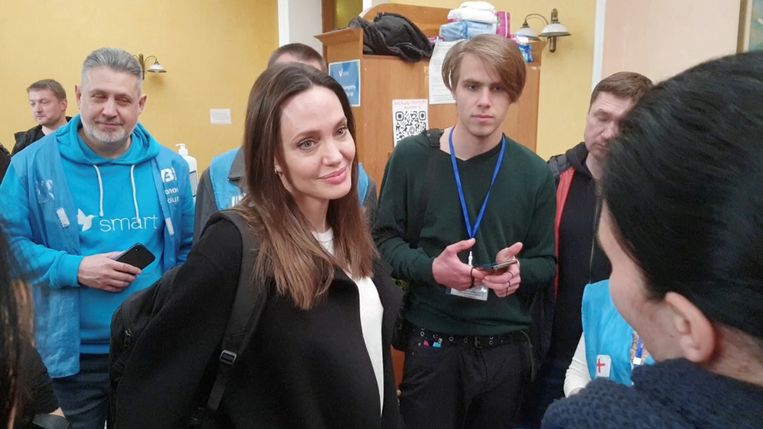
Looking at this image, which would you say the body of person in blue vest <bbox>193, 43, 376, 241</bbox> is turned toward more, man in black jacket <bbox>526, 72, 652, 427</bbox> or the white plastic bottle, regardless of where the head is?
the man in black jacket

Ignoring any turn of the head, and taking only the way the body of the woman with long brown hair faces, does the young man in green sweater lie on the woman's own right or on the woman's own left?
on the woman's own left

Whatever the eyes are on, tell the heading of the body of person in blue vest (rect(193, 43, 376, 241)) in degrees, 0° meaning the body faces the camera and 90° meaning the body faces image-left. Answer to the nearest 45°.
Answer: approximately 0°

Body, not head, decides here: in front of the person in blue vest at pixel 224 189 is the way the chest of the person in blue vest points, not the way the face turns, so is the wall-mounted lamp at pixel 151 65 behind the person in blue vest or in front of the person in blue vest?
behind

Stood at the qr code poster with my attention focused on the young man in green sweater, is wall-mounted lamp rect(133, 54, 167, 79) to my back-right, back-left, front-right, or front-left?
back-right

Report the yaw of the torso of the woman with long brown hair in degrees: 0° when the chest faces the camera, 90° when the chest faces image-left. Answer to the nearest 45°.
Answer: approximately 315°

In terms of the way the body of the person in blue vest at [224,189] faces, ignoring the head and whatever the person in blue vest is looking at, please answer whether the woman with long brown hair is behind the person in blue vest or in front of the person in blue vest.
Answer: in front
